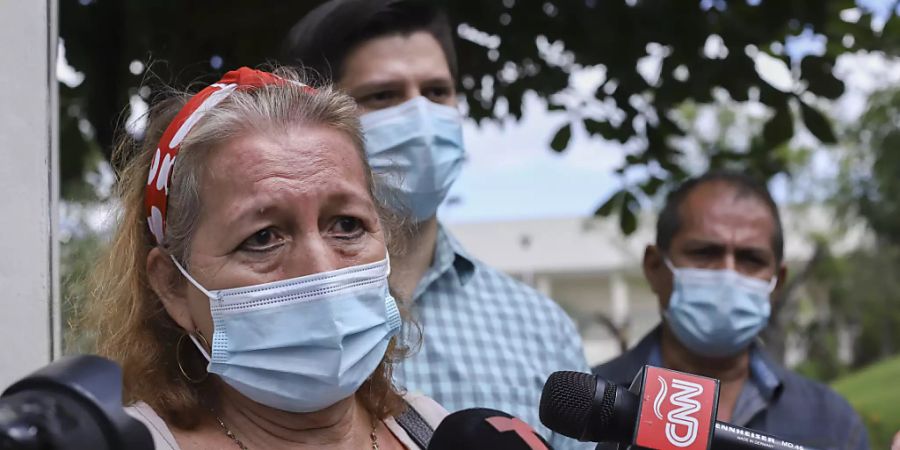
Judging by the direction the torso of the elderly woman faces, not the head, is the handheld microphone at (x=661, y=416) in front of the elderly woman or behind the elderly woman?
in front

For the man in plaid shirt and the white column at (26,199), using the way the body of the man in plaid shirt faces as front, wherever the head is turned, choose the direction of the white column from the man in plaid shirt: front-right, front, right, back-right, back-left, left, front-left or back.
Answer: front-right

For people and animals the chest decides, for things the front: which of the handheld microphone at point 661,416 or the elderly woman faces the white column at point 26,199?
the handheld microphone

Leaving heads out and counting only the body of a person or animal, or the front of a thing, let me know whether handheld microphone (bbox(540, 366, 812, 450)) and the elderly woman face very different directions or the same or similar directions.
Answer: very different directions

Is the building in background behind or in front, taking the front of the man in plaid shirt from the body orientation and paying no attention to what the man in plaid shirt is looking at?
behind

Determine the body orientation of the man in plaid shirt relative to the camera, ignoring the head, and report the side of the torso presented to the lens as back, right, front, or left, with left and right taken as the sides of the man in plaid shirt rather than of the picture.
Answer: front

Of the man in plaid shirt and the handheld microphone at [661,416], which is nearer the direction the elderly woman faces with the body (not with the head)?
the handheld microphone

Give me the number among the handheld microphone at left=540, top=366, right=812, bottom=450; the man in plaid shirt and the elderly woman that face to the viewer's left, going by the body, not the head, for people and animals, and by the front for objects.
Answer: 1

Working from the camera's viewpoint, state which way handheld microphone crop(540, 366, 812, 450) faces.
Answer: facing to the left of the viewer

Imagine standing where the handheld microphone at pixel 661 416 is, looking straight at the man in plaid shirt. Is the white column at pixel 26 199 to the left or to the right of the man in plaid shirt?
left

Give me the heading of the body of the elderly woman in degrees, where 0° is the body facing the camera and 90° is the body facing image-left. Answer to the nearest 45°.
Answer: approximately 315°

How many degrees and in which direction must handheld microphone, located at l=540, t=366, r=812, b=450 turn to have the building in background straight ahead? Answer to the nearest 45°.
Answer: approximately 90° to its right

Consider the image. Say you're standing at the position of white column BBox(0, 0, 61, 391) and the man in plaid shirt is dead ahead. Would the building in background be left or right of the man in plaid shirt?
left

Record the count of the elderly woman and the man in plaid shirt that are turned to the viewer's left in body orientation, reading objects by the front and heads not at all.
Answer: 0

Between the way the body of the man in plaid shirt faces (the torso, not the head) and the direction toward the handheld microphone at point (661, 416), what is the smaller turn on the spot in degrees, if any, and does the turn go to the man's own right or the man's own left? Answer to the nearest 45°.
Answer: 0° — they already face it

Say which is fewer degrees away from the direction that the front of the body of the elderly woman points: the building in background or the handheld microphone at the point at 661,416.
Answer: the handheld microphone

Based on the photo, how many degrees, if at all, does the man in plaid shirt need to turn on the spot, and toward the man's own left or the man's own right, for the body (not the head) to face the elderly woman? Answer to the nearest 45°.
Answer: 0° — they already face them

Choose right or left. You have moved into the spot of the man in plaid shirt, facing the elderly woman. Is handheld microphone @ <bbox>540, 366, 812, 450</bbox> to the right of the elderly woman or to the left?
left

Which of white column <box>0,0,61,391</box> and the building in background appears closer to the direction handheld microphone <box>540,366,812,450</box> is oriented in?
the white column
